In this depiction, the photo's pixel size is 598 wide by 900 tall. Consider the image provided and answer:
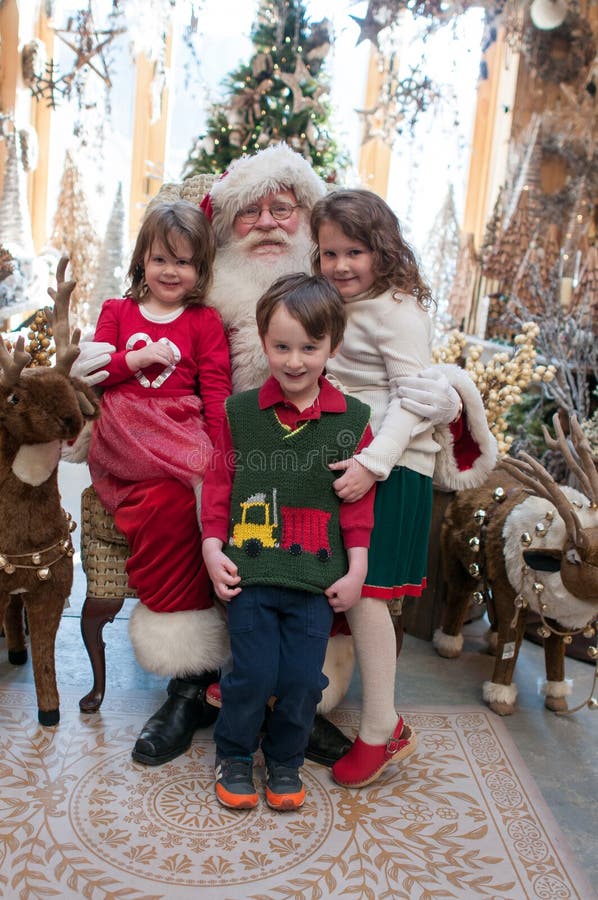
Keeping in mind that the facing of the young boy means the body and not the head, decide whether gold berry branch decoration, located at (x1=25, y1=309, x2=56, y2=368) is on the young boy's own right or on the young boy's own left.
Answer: on the young boy's own right

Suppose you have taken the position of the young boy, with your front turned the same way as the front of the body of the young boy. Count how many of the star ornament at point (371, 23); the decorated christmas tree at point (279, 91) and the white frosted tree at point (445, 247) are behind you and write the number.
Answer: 3

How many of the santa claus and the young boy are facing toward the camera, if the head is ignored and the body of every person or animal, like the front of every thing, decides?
2

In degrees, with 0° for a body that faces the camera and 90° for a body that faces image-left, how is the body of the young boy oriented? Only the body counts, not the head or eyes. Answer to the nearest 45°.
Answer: approximately 0°

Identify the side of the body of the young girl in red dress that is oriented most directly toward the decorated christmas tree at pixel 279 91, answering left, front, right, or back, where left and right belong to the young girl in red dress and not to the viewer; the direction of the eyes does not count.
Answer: back

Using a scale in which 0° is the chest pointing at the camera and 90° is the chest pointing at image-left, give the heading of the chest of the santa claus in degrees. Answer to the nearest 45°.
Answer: approximately 0°

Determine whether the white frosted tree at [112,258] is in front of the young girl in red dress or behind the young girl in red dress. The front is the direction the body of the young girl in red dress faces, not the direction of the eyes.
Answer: behind

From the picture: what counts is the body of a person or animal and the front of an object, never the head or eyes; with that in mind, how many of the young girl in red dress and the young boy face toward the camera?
2

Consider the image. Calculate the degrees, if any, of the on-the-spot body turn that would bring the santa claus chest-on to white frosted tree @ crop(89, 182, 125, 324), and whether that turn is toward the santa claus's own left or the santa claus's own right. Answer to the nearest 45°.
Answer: approximately 180°
